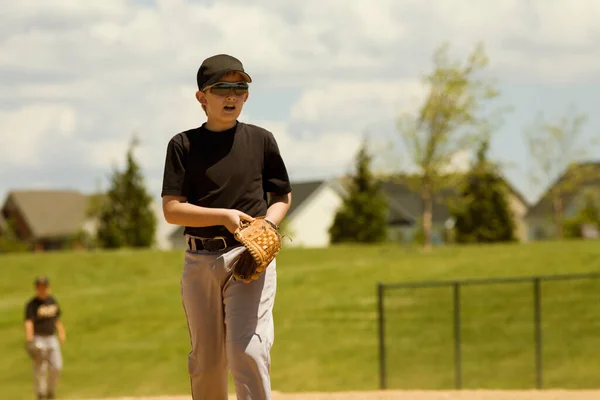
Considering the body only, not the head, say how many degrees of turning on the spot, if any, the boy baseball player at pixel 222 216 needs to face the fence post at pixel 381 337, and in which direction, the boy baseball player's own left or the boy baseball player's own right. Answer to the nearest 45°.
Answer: approximately 180°

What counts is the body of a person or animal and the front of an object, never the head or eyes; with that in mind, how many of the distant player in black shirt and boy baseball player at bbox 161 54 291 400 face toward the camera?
2

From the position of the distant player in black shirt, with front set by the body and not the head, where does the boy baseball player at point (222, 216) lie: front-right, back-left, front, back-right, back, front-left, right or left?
front

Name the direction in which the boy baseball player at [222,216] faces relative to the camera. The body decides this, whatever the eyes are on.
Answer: toward the camera

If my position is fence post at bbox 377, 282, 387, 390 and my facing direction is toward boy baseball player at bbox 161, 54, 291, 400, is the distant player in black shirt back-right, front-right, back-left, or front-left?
front-right

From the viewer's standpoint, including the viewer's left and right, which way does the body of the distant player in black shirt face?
facing the viewer

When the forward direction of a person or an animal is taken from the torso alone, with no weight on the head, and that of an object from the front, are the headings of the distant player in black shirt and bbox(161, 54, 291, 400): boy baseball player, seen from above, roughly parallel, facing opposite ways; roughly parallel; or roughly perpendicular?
roughly parallel

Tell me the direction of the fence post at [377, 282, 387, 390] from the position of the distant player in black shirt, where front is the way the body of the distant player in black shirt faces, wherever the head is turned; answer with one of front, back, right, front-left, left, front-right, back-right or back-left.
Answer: left

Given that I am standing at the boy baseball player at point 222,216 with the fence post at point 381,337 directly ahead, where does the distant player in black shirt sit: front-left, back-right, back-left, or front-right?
front-left

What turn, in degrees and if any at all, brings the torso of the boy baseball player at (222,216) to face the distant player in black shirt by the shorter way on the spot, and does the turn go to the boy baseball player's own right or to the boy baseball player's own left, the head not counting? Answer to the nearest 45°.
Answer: approximately 180°

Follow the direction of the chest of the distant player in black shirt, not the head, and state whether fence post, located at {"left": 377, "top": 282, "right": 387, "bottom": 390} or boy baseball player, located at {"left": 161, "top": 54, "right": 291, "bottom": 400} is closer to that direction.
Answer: the boy baseball player

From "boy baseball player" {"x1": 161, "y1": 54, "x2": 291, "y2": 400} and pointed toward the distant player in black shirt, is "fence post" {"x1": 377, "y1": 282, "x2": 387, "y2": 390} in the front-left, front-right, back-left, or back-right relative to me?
front-right
